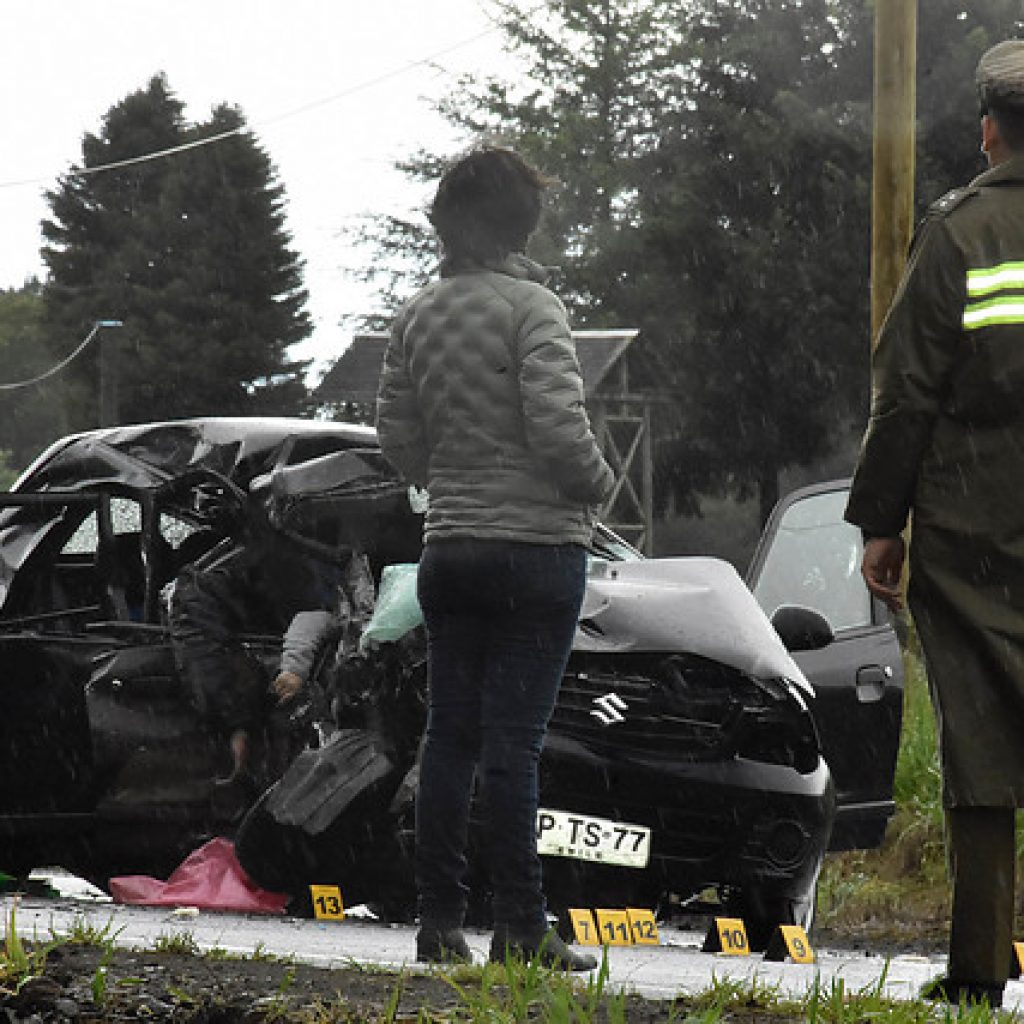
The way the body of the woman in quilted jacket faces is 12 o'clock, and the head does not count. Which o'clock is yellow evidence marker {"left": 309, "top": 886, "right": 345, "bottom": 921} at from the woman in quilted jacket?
The yellow evidence marker is roughly at 10 o'clock from the woman in quilted jacket.

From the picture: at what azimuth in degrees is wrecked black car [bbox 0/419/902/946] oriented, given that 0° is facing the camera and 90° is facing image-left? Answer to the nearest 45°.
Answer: approximately 315°

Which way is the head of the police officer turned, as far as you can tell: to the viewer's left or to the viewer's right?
to the viewer's left

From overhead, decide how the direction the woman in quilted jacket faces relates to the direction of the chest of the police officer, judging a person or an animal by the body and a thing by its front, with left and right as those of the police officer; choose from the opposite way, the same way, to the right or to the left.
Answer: the same way

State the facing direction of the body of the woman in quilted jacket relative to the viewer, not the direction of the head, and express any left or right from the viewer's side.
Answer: facing away from the viewer and to the right of the viewer

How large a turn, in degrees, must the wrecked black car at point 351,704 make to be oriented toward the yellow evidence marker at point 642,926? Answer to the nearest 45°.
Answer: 0° — it already faces it

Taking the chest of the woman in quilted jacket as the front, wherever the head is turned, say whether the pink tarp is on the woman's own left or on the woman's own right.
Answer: on the woman's own left

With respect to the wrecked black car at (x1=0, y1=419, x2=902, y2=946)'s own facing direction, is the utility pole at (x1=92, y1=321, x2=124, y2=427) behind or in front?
behind

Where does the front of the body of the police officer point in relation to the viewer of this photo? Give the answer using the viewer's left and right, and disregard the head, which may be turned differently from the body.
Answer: facing away from the viewer and to the left of the viewer
